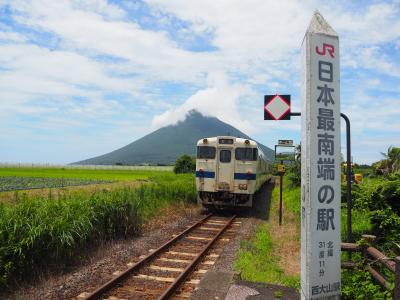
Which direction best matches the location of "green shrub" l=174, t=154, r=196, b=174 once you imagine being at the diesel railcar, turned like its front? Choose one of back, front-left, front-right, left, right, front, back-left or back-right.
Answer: back

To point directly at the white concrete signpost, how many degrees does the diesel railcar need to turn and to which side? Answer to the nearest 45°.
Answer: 0° — it already faces it

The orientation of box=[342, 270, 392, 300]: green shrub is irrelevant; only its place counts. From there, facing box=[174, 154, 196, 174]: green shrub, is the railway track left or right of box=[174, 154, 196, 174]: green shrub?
left

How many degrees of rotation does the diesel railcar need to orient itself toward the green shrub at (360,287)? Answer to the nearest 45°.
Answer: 0° — it already faces it

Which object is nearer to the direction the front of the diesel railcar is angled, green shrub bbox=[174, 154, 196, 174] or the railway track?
the railway track

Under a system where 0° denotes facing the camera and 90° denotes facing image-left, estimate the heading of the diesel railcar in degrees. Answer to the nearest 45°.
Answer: approximately 0°

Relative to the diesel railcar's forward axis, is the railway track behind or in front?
in front

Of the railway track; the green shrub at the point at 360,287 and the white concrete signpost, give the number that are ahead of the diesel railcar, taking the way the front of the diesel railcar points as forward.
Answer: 3
